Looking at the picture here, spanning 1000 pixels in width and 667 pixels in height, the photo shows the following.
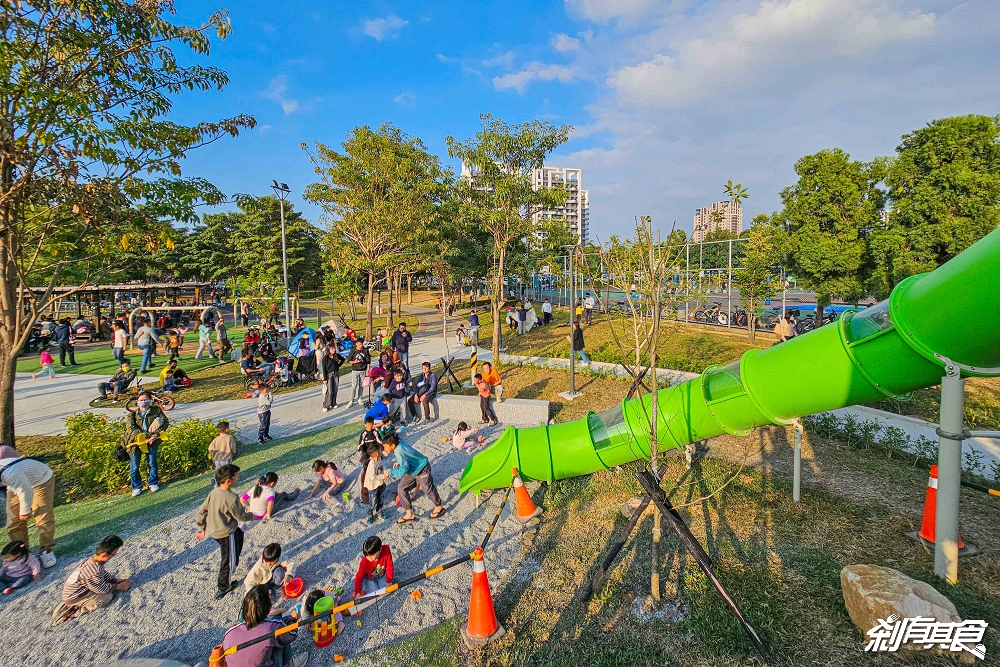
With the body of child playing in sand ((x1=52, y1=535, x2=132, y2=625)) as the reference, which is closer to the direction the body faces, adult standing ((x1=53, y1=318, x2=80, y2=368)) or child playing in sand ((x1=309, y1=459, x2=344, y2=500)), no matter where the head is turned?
the child playing in sand

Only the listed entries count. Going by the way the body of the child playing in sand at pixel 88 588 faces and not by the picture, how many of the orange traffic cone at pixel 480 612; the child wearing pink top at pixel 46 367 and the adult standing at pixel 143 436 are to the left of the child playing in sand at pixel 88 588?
2

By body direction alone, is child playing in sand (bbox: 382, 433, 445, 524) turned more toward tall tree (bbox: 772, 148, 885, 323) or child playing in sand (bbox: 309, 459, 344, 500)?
the child playing in sand

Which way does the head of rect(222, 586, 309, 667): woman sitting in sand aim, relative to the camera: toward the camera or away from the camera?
away from the camera

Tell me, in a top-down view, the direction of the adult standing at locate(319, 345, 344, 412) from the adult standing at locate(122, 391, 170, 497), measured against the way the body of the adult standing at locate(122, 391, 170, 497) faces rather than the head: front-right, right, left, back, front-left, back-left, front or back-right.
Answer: back-left

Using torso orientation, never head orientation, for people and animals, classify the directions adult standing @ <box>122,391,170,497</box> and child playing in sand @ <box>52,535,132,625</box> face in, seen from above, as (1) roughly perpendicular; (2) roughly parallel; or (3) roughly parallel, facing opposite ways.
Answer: roughly perpendicular

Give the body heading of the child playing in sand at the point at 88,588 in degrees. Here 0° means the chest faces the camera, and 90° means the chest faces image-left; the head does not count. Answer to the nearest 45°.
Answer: approximately 270°

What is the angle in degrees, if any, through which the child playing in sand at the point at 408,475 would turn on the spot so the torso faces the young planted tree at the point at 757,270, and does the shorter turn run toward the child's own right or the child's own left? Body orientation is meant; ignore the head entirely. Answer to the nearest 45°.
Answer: approximately 135° to the child's own right

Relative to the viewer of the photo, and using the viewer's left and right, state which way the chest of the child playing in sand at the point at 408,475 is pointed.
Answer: facing to the left of the viewer
